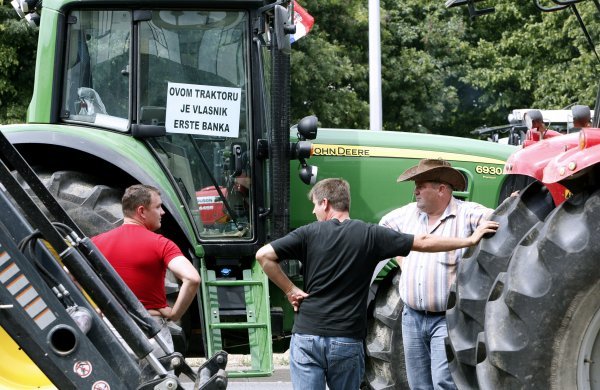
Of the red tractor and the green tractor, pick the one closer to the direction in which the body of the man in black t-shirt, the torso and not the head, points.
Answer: the green tractor

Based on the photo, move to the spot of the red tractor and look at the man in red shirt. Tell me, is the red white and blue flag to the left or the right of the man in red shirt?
right

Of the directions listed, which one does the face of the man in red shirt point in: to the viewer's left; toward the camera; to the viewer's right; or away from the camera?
to the viewer's right

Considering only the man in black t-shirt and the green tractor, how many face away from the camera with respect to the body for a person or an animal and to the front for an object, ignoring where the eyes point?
1

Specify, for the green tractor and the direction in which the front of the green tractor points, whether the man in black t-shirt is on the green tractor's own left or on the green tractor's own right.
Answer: on the green tractor's own right

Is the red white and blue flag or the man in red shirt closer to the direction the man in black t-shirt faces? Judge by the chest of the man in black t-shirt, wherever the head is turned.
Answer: the red white and blue flag

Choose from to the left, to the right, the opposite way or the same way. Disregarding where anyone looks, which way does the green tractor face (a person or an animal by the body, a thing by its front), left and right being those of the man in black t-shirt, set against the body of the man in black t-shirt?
to the right

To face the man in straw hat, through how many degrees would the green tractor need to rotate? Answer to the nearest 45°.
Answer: approximately 45° to its right

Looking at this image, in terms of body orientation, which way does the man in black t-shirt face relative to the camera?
away from the camera

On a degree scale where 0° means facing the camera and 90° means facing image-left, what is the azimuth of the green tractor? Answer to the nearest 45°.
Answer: approximately 270°

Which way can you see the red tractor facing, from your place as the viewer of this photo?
facing away from the viewer and to the right of the viewer
